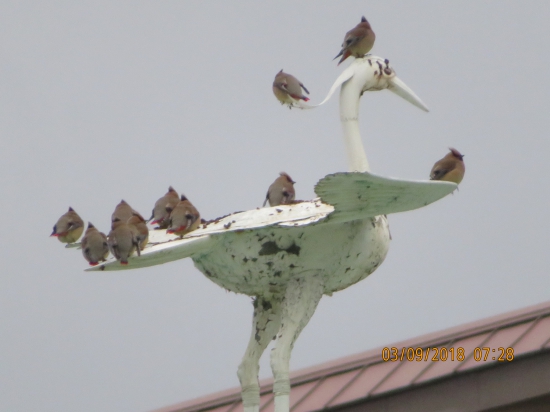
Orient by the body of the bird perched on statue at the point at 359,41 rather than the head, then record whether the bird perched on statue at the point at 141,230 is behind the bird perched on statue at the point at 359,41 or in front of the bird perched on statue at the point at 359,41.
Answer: behind

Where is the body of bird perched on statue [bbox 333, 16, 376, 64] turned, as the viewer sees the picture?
to the viewer's right
